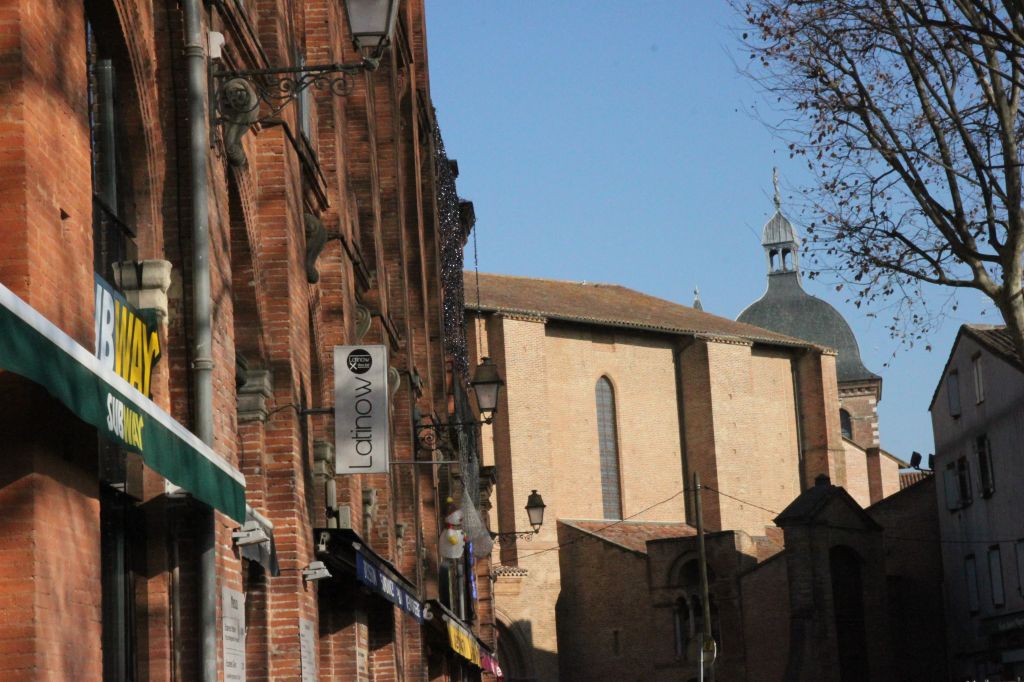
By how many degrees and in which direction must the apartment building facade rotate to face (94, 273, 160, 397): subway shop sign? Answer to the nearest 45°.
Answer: approximately 45° to its left

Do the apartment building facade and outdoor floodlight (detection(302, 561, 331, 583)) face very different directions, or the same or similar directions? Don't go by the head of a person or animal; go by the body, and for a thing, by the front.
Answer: very different directions

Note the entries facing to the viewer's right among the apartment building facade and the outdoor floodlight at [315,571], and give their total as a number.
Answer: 1

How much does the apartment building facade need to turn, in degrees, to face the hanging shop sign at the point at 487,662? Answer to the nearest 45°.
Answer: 0° — it already faces it

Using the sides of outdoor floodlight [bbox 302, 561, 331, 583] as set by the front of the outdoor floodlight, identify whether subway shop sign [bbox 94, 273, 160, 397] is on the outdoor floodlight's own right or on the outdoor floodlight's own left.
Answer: on the outdoor floodlight's own right

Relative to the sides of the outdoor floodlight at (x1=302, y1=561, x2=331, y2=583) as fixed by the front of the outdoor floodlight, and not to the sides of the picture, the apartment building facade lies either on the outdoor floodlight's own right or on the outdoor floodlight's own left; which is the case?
on the outdoor floodlight's own left

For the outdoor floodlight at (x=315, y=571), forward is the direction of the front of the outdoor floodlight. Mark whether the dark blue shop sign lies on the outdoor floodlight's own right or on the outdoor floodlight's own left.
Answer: on the outdoor floodlight's own left

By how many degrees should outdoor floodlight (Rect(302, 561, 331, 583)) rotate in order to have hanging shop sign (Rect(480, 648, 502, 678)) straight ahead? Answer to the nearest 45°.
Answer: approximately 90° to its left

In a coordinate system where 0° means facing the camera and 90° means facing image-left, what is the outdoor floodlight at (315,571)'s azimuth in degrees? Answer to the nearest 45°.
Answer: approximately 270°
